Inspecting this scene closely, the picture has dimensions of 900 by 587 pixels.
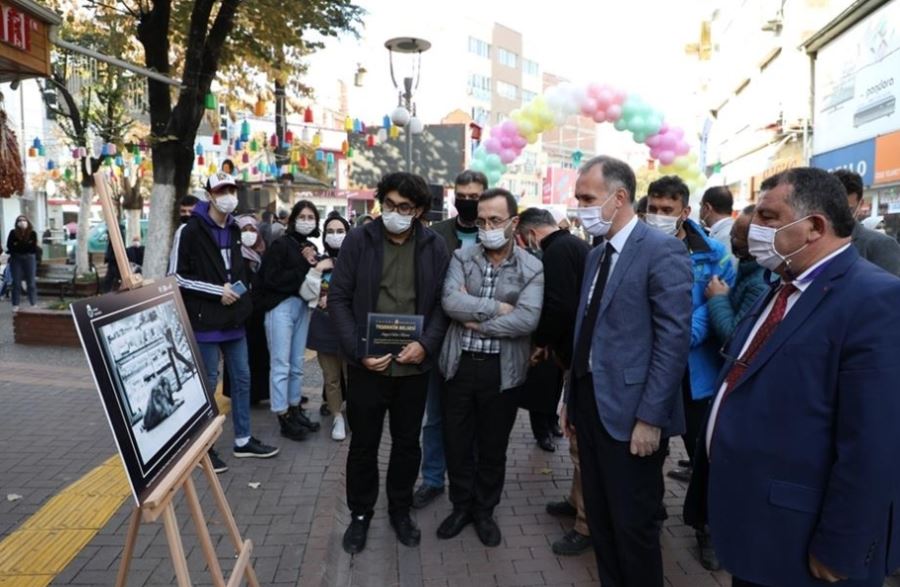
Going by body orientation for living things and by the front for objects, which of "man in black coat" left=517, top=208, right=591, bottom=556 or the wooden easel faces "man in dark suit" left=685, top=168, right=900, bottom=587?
the wooden easel

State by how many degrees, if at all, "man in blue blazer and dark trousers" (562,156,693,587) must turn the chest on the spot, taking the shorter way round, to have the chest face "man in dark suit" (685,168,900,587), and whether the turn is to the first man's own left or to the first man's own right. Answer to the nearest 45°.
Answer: approximately 90° to the first man's own left

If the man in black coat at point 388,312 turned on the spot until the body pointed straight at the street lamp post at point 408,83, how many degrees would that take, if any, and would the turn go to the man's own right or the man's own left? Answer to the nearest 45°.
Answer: approximately 180°

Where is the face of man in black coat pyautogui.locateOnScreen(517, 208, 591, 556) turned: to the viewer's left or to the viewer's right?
to the viewer's left

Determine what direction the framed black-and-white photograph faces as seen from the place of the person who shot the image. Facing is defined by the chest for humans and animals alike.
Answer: facing the viewer and to the right of the viewer

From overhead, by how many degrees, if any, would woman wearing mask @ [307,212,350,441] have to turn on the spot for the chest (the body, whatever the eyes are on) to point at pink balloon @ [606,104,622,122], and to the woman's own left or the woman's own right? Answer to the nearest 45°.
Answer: approximately 135° to the woman's own left

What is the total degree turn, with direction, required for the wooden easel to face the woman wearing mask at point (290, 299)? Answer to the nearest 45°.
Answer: approximately 135° to its left

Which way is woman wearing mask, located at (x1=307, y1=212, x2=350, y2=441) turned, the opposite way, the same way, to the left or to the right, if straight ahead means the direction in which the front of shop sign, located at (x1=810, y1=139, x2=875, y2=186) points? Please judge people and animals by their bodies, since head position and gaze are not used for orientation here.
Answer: to the left

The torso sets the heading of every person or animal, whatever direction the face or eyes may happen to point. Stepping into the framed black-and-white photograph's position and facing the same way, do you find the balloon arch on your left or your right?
on your left

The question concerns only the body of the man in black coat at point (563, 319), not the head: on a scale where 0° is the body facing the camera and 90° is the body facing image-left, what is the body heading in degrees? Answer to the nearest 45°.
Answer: approximately 90°

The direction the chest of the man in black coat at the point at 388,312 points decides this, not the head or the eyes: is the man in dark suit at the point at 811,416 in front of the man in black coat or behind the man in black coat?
in front
